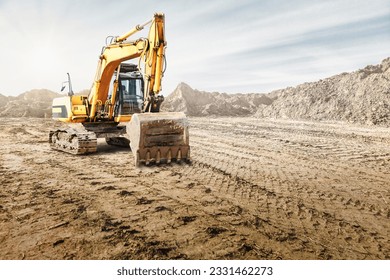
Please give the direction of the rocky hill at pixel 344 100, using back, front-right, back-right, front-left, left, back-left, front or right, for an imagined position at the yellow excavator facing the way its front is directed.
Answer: left

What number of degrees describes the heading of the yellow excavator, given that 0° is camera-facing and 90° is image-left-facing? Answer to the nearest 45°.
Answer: approximately 315°
